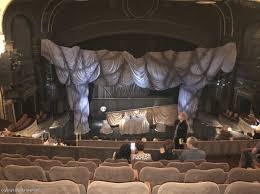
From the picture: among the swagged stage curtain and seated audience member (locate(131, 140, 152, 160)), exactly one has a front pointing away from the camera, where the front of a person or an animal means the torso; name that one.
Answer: the seated audience member

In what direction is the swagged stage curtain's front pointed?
toward the camera

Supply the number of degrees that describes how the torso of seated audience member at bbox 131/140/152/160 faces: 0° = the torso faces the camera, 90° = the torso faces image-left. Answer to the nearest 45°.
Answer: approximately 180°

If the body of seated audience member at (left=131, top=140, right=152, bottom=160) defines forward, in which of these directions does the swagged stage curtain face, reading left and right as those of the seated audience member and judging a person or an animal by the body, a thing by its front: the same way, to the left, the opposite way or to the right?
the opposite way

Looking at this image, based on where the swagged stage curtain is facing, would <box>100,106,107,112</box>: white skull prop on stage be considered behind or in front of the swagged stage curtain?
behind

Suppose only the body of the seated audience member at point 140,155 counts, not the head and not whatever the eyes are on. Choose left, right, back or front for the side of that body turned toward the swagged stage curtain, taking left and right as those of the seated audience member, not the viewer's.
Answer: front

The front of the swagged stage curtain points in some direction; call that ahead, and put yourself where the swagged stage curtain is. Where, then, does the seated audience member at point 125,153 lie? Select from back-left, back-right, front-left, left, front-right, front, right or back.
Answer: front

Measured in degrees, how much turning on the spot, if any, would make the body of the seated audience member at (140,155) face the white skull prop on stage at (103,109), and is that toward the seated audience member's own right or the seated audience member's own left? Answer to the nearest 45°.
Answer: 0° — they already face it

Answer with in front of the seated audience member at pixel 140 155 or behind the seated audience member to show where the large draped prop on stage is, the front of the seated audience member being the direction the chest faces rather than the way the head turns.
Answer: in front

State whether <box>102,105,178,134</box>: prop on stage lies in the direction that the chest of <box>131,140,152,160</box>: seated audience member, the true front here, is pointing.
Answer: yes

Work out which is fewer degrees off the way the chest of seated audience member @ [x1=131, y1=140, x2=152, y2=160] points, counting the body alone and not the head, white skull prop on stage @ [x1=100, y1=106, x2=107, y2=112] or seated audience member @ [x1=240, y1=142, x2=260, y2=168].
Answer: the white skull prop on stage

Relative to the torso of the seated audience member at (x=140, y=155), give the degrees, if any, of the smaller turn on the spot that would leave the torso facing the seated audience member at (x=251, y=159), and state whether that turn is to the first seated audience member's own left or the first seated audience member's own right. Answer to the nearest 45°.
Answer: approximately 90° to the first seated audience member's own right

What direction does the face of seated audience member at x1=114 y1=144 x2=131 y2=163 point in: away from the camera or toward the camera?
away from the camera

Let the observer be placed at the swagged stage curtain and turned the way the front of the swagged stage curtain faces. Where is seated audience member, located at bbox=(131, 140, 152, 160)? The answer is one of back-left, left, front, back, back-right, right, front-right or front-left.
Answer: front
